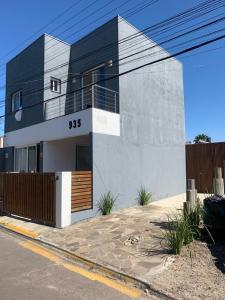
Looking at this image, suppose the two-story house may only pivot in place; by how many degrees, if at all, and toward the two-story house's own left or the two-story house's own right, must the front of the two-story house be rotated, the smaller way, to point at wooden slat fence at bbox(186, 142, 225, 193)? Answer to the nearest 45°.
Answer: approximately 180°

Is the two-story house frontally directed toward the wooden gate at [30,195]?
yes

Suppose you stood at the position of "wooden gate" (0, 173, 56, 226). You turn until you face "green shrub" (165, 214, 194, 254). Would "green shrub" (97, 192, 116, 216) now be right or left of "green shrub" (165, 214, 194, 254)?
left

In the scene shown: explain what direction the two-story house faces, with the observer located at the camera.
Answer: facing the viewer and to the left of the viewer
